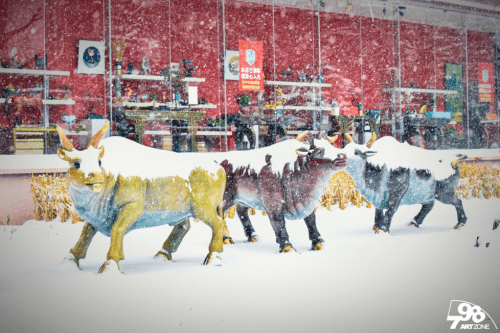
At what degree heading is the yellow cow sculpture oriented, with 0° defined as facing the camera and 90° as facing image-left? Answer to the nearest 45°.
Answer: approximately 45°

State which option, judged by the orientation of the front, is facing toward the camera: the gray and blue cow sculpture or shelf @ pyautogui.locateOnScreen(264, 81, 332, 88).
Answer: the shelf

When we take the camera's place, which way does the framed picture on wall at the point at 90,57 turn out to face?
facing the viewer

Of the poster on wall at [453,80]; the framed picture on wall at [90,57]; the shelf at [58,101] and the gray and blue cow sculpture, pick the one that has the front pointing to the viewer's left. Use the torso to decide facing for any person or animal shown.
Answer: the gray and blue cow sculpture

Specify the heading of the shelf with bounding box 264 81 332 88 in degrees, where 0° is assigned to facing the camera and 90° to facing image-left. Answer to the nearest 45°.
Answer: approximately 0°

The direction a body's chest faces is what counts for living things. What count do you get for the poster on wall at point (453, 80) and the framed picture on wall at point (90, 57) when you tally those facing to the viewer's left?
0

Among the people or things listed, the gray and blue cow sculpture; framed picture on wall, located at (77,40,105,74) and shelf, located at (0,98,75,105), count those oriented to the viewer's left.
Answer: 1

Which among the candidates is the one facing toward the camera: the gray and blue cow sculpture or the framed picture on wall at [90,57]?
the framed picture on wall

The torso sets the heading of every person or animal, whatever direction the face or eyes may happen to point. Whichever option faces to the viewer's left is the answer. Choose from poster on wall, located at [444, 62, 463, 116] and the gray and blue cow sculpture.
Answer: the gray and blue cow sculpture

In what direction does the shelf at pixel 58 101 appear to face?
toward the camera

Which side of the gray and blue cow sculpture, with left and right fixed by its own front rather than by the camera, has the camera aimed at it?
left

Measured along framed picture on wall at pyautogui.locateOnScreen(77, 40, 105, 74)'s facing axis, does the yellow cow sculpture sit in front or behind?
in front
